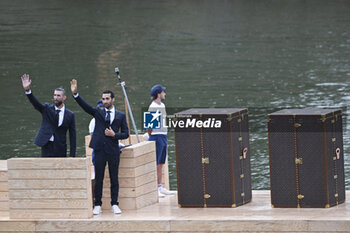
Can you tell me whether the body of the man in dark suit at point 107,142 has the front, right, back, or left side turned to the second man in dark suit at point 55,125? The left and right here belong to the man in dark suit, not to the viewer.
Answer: right

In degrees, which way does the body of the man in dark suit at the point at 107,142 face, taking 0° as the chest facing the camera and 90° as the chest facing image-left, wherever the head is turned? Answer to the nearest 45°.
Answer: approximately 0°
